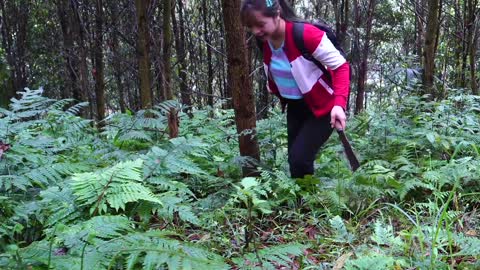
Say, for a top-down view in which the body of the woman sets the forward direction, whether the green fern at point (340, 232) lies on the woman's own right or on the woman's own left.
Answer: on the woman's own left

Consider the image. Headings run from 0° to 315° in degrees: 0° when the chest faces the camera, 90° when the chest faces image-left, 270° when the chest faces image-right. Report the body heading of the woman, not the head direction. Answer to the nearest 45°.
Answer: approximately 45°
